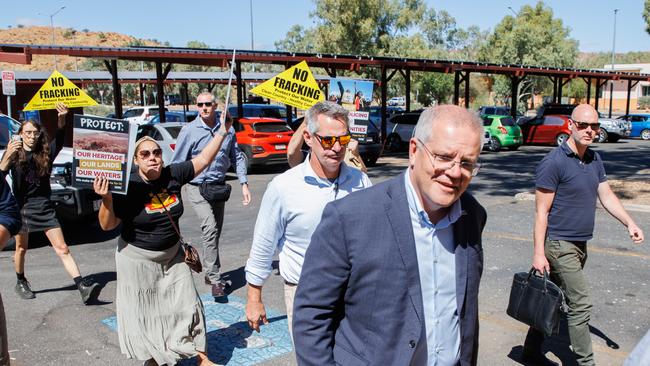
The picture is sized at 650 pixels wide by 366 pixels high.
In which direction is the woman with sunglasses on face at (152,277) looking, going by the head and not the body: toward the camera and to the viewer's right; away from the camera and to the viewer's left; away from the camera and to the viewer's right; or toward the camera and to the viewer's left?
toward the camera and to the viewer's right

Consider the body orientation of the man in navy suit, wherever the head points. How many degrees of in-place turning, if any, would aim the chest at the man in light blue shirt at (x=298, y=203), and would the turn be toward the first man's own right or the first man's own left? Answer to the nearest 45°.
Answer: approximately 180°

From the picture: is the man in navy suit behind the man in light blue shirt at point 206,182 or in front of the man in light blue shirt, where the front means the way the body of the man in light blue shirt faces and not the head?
in front

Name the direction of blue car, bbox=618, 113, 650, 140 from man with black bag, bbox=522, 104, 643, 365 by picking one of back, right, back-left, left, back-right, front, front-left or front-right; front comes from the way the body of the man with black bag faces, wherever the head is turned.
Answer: back-left

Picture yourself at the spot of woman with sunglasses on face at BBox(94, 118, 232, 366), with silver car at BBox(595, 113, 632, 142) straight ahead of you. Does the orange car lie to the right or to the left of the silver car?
left

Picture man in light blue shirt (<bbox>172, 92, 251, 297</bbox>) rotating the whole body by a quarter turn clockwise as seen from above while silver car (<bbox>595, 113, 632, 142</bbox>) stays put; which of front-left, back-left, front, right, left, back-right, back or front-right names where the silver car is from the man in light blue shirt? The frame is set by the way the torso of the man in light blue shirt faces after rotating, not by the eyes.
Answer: back
